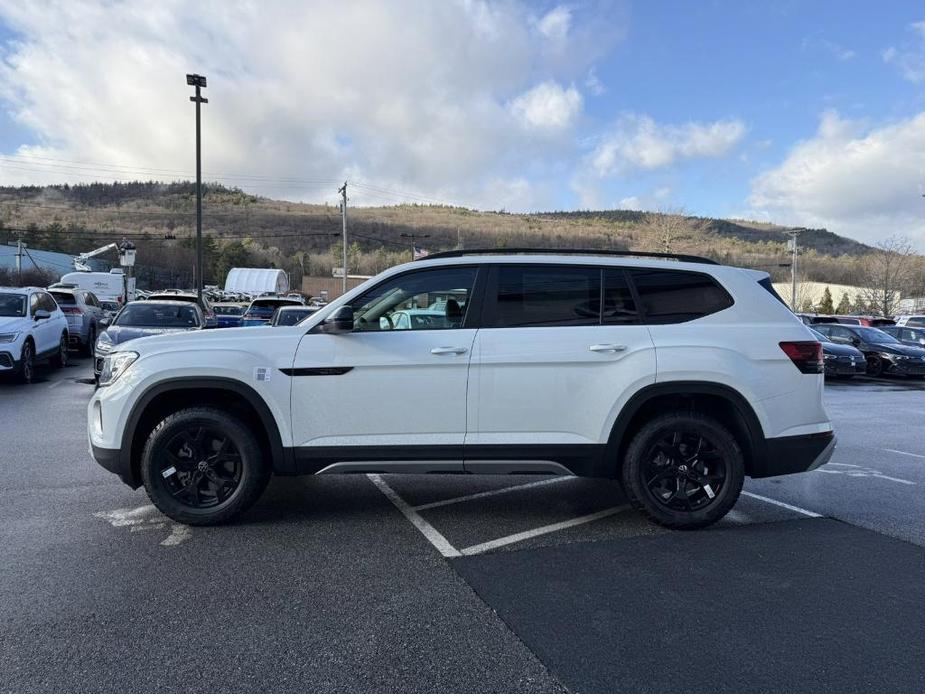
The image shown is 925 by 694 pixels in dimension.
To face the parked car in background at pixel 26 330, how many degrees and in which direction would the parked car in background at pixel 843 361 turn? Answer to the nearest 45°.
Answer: approximately 90° to its right

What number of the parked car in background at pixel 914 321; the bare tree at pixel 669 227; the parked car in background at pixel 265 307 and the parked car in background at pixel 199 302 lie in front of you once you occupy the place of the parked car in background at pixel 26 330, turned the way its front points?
0

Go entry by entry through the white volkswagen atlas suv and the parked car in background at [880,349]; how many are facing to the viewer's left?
1

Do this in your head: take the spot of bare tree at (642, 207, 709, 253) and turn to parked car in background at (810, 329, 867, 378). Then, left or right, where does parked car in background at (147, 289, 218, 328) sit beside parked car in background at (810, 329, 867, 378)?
right

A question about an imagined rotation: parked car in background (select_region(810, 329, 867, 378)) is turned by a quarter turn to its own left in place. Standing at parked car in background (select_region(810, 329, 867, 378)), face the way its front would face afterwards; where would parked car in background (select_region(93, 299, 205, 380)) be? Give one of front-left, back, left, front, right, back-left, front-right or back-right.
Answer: back

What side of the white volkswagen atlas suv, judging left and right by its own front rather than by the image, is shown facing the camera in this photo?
left

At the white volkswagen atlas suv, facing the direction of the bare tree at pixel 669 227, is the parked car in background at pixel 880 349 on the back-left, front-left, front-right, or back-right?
front-right

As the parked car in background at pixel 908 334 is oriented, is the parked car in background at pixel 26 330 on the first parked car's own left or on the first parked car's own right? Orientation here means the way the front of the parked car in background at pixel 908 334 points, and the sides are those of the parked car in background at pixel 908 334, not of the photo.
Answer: on the first parked car's own right

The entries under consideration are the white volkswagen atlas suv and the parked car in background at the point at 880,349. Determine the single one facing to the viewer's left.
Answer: the white volkswagen atlas suv

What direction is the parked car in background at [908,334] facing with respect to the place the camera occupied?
facing the viewer and to the right of the viewer

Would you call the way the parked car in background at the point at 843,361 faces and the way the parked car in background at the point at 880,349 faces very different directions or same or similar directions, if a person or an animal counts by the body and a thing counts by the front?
same or similar directions

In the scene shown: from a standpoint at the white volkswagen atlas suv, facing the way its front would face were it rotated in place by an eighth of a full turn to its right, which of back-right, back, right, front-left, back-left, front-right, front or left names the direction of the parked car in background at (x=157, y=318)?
front

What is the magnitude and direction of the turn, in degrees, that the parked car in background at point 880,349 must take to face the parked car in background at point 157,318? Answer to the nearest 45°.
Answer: approximately 90° to its right

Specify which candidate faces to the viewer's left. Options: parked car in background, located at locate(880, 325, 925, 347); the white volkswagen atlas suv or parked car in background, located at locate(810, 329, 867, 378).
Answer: the white volkswagen atlas suv

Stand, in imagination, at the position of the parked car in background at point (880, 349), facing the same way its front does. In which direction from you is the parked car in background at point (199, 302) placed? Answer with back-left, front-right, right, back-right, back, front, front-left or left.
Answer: right
